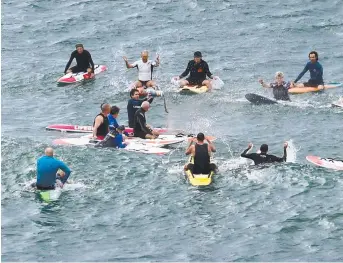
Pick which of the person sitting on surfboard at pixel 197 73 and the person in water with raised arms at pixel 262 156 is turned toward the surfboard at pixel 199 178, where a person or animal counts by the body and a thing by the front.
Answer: the person sitting on surfboard

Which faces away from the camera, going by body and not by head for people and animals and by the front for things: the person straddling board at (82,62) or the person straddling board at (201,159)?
the person straddling board at (201,159)

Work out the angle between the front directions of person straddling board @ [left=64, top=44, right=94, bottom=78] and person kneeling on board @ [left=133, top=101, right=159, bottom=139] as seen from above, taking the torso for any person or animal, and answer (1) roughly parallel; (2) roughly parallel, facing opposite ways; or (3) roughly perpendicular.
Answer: roughly perpendicular

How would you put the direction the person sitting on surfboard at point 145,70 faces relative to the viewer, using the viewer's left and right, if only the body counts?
facing the viewer

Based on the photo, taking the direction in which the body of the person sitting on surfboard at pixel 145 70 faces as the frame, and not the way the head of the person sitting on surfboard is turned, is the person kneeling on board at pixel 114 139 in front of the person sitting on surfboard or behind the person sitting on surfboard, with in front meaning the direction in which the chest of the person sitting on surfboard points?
in front

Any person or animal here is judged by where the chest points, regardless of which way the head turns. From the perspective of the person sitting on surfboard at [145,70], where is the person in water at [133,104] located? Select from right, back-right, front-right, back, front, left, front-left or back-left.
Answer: front

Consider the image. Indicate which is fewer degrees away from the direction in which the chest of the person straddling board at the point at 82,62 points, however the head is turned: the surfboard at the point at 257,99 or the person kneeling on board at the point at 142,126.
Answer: the person kneeling on board

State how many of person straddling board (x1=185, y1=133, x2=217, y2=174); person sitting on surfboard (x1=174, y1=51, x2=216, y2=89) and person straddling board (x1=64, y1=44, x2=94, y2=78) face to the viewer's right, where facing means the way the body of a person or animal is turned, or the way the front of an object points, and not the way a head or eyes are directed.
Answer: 0

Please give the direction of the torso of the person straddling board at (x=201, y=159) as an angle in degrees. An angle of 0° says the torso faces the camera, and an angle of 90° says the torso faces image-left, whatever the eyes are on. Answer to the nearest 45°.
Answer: approximately 180°

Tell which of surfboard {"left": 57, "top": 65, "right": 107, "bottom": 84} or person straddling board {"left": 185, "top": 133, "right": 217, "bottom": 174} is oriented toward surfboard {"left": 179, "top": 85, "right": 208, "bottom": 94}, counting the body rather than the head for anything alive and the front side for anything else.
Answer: the person straddling board

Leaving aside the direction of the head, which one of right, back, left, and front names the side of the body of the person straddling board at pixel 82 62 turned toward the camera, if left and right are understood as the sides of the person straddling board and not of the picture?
front

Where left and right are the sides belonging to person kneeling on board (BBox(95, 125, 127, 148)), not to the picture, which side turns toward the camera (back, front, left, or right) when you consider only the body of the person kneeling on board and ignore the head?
right

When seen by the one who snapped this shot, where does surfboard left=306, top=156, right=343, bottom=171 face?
facing to the left of the viewer

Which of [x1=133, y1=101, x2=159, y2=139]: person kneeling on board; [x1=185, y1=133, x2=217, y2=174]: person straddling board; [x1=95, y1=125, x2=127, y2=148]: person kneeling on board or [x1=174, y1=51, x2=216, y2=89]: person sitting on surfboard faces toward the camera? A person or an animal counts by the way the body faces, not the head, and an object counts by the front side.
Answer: the person sitting on surfboard
